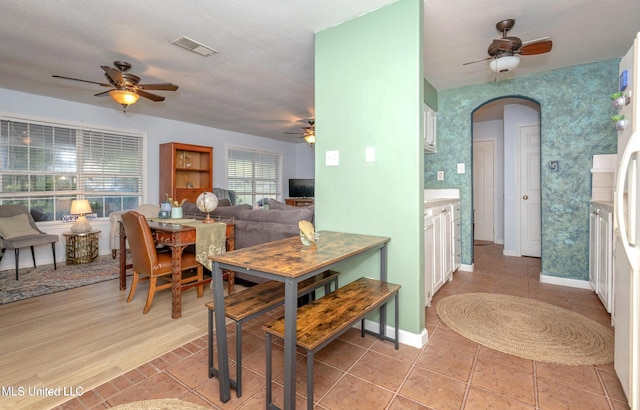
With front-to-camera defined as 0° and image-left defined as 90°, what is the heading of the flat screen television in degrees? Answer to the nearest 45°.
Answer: approximately 0°

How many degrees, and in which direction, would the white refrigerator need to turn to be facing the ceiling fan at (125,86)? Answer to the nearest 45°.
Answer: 0° — it already faces it

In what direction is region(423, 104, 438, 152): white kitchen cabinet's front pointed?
to the viewer's right

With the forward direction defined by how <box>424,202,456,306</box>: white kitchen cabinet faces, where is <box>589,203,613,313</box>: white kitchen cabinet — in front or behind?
in front

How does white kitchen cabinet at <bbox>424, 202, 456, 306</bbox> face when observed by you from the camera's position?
facing to the right of the viewer

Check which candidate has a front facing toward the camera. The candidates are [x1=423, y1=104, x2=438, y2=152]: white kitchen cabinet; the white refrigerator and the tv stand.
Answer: the tv stand

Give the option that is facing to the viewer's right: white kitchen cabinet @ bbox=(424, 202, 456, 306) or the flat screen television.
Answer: the white kitchen cabinet

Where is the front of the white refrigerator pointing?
to the viewer's left

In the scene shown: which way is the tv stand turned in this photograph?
toward the camera

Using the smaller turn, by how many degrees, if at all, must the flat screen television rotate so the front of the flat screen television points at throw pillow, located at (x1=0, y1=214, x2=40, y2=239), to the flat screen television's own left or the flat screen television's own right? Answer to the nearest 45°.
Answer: approximately 45° to the flat screen television's own right

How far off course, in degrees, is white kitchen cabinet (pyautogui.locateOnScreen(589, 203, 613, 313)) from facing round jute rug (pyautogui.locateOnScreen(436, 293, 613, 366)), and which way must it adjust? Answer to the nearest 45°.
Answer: approximately 45° to its left

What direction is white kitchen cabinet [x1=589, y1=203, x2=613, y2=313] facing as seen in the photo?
to the viewer's left

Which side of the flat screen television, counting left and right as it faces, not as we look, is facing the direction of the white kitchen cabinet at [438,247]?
front

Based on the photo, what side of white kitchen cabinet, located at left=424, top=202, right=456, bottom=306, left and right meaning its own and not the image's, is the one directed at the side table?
back

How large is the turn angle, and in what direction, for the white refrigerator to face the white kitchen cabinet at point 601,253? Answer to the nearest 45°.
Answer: approximately 90° to its right
